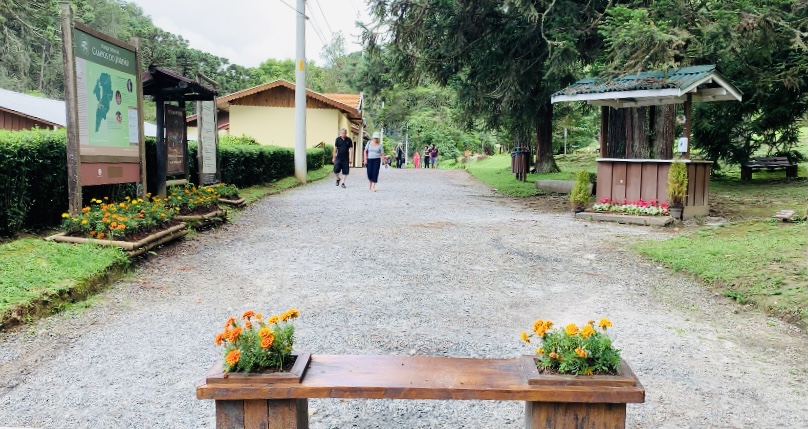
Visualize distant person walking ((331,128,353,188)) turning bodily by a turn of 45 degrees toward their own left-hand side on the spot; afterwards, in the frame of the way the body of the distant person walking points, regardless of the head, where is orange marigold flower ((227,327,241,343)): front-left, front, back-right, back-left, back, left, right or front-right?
front-right

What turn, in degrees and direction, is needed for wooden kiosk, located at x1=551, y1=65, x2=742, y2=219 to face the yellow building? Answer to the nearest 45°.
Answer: approximately 90° to its right

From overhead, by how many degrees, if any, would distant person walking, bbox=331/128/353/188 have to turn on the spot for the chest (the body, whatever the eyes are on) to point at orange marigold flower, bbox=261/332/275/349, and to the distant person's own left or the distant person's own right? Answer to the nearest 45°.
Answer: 0° — they already face it

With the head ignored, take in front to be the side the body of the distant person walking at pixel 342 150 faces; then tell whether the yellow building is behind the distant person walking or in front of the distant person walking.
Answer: behind

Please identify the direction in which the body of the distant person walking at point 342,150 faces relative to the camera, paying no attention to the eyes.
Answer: toward the camera

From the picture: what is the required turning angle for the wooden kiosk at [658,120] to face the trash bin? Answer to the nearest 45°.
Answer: approximately 90° to its right

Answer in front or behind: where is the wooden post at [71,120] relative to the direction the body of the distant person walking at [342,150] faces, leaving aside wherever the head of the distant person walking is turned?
in front

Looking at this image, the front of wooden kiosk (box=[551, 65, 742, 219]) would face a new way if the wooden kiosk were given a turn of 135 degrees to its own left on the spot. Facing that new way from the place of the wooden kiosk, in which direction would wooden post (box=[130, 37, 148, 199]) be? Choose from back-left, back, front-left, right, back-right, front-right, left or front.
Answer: back-right

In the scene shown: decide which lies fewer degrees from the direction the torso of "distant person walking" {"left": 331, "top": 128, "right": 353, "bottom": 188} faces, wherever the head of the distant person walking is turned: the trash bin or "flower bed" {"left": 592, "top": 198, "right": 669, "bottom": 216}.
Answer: the flower bed

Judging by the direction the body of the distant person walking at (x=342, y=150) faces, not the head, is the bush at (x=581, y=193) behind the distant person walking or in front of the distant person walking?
in front

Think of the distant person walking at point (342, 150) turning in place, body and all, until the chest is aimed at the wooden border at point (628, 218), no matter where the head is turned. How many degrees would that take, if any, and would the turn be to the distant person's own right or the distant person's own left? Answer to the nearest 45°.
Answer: approximately 45° to the distant person's own left

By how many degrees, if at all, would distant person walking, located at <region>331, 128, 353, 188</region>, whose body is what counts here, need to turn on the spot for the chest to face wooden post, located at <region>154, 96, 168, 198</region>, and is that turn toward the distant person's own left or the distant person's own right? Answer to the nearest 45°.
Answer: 0° — they already face it

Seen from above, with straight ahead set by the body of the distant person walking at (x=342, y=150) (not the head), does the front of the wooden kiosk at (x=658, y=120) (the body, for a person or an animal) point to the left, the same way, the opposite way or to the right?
to the right

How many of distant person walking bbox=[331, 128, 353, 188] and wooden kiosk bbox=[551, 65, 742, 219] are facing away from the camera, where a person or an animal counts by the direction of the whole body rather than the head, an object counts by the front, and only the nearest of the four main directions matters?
0

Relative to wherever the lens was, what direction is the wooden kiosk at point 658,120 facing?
facing the viewer and to the left of the viewer
